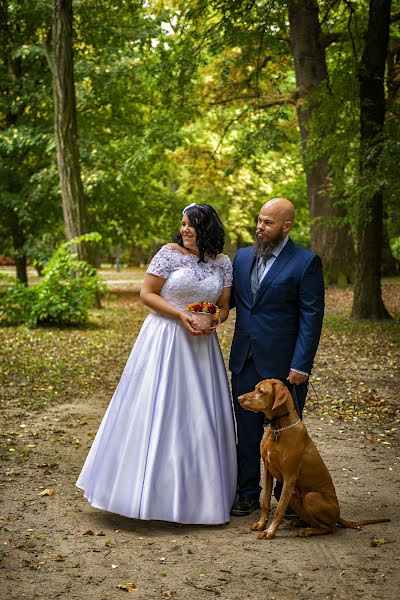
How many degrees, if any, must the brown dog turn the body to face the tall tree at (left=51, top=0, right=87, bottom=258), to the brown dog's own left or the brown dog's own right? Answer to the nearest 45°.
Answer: approximately 90° to the brown dog's own right

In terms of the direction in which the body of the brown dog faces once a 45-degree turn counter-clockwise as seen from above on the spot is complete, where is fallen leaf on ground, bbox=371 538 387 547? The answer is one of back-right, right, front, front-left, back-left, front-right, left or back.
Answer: back-left

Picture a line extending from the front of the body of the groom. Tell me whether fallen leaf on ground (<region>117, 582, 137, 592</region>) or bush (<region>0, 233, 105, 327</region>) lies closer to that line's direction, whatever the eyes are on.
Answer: the fallen leaf on ground

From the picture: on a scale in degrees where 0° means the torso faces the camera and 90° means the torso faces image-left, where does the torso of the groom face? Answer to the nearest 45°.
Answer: approximately 45°

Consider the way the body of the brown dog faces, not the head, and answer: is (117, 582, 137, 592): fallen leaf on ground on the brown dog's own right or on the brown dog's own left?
on the brown dog's own left

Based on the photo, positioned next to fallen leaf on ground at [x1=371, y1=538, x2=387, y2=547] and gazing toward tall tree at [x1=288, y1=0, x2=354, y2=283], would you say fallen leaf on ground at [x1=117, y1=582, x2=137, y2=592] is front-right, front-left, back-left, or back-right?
back-left

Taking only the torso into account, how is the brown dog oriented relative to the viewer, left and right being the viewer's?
facing to the left of the viewer

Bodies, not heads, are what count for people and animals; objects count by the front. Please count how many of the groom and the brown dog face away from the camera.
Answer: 0

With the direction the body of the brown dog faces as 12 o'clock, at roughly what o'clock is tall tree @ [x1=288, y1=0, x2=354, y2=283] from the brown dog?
The tall tree is roughly at 3 o'clock from the brown dog.

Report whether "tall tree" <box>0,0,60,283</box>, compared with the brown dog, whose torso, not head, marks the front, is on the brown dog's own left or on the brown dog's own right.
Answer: on the brown dog's own right
